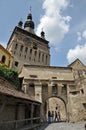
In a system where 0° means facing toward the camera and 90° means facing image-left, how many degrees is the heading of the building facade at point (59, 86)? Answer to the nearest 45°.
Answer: approximately 0°
